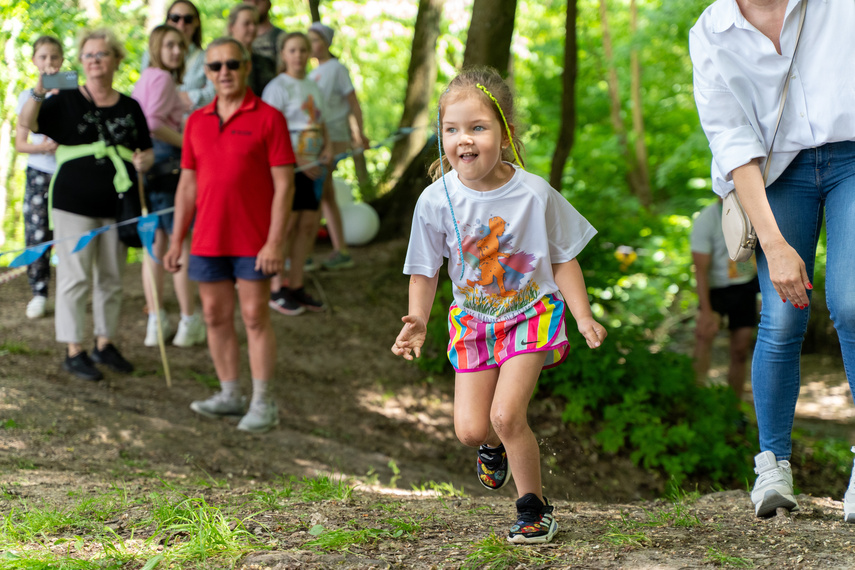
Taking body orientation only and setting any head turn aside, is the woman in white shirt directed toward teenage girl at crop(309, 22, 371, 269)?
no

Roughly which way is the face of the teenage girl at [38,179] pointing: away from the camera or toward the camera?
toward the camera

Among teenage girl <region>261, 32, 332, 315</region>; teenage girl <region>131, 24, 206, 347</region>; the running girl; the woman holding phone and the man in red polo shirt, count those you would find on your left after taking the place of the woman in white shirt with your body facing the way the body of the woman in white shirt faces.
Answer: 0

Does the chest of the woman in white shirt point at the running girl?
no

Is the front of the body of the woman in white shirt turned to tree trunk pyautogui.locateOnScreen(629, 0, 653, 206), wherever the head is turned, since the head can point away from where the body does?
no

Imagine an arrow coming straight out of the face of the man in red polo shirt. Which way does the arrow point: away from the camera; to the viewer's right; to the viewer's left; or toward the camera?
toward the camera

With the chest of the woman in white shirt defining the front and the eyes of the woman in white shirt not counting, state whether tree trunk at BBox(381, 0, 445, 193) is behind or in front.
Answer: behind

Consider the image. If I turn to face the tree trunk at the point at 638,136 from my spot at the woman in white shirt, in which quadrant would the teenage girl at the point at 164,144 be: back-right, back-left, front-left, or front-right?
front-left

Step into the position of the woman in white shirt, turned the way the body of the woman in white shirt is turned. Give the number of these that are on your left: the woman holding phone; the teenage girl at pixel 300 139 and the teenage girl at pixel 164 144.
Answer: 0

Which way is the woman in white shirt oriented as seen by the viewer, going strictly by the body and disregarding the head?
toward the camera

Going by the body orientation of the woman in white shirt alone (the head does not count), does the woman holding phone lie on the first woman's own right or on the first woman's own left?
on the first woman's own right

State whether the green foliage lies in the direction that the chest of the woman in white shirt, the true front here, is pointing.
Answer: no

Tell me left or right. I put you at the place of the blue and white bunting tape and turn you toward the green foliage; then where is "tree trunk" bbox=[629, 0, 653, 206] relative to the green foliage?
left

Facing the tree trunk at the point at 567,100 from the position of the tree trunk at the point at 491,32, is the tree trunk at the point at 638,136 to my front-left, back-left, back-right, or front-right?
front-left

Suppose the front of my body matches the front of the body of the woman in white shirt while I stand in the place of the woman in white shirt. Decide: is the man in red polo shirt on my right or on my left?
on my right

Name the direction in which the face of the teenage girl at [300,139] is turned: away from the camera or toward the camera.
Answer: toward the camera
